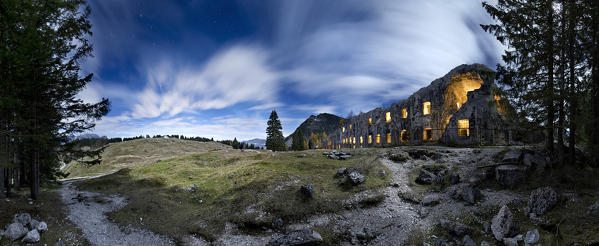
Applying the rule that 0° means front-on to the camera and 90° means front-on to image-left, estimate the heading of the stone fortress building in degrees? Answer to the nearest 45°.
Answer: approximately 45°

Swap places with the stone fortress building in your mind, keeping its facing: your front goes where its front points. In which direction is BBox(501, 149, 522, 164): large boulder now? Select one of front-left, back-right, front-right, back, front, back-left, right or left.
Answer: front-left

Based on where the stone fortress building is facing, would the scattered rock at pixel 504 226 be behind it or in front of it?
in front

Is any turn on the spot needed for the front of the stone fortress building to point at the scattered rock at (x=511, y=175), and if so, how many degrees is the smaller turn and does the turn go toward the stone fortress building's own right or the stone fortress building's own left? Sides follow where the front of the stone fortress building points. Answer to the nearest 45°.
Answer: approximately 45° to the stone fortress building's own left

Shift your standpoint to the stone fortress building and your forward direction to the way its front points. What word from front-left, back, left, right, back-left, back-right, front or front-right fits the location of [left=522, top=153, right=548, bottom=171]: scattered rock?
front-left

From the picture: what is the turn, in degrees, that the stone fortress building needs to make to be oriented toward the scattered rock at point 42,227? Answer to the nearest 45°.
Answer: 0° — it already faces it

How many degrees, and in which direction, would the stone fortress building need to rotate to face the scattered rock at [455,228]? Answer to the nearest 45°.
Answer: approximately 45° to its left

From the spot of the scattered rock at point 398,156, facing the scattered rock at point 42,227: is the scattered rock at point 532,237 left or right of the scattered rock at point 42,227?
left

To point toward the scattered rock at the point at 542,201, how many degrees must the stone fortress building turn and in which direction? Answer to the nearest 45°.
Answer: approximately 45° to its left

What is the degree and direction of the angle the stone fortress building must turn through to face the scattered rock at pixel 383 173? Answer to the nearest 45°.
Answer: approximately 45° to its left

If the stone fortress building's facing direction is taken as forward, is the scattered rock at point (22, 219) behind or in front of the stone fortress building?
in front
